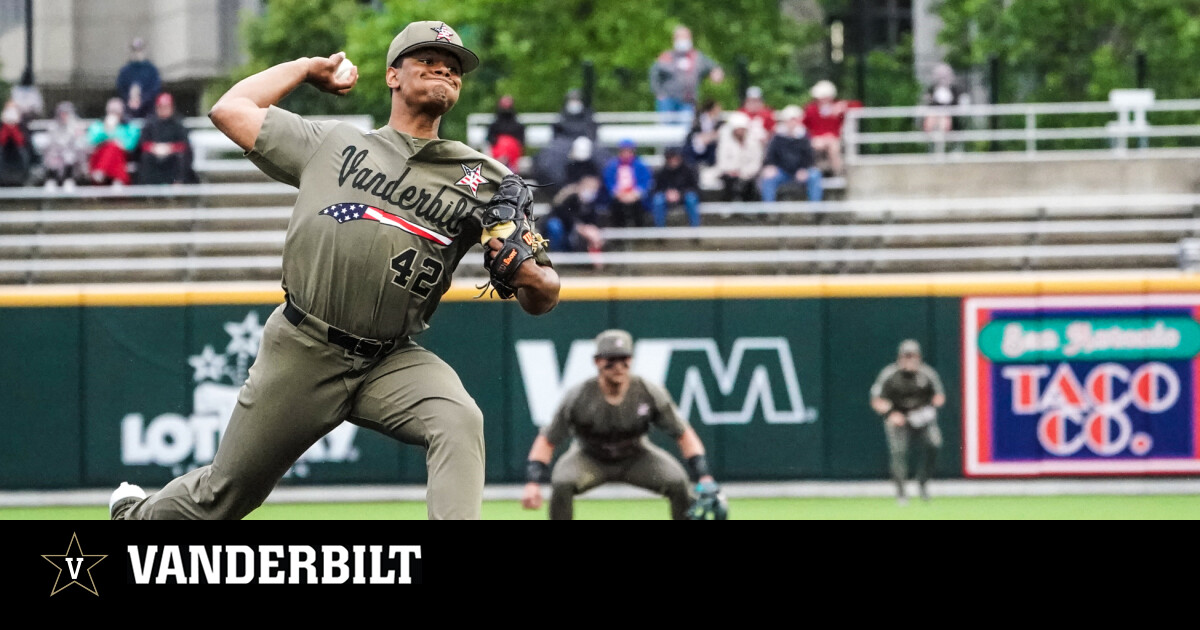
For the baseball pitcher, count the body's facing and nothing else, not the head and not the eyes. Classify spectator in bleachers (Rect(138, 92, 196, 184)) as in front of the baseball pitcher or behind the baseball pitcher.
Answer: behind

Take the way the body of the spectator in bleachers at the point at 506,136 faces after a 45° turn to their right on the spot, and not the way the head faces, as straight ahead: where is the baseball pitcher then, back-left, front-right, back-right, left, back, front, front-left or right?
front-left

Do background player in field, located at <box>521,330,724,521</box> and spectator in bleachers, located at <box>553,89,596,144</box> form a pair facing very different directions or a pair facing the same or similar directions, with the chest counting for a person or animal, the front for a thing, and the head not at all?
same or similar directions

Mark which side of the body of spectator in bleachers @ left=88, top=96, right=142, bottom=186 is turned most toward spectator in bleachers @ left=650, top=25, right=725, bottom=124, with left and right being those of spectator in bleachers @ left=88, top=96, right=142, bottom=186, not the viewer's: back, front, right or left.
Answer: left

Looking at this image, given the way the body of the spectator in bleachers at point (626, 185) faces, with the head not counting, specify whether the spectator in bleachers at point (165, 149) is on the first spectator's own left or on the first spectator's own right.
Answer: on the first spectator's own right

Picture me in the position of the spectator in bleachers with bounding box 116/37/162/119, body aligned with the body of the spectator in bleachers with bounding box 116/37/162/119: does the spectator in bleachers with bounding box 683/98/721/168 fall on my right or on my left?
on my left

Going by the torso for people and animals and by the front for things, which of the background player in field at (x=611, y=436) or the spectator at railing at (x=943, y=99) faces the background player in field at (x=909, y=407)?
the spectator at railing

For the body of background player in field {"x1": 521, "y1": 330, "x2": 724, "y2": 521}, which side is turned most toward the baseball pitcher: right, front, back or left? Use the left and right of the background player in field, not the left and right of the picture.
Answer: front

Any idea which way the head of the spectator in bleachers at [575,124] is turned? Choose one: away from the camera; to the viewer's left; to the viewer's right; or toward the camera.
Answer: toward the camera

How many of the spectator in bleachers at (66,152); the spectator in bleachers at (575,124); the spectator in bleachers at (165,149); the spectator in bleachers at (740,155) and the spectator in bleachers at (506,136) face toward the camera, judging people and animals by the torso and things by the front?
5

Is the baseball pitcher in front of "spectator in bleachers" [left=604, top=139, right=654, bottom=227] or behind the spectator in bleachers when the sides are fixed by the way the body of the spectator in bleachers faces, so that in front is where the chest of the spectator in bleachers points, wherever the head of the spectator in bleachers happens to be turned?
in front

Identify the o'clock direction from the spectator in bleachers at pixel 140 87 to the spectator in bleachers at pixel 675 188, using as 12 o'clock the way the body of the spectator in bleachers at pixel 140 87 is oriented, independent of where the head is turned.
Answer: the spectator in bleachers at pixel 675 188 is roughly at 10 o'clock from the spectator in bleachers at pixel 140 87.

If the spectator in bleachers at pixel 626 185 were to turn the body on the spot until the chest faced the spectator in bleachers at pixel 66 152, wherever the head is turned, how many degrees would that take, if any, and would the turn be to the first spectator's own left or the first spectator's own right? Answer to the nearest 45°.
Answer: approximately 90° to the first spectator's own right

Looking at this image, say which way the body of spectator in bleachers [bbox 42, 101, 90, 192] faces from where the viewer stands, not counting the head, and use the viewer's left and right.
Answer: facing the viewer

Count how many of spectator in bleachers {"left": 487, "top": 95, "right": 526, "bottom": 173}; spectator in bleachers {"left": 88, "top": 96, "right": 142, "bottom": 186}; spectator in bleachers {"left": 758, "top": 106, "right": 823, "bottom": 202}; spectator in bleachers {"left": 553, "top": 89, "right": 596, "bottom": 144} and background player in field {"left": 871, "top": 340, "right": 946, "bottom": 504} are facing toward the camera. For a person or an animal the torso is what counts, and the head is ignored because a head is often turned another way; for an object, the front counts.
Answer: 5

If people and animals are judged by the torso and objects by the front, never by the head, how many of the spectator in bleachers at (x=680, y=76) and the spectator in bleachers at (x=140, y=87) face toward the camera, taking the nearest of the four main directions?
2

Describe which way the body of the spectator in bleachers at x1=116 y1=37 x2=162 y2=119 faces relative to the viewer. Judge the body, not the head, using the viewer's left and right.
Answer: facing the viewer

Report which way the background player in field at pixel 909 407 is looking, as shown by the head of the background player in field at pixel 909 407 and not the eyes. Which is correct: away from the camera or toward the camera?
toward the camera

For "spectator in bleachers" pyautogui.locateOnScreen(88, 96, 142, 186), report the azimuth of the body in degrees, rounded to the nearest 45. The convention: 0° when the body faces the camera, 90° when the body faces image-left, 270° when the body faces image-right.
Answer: approximately 0°

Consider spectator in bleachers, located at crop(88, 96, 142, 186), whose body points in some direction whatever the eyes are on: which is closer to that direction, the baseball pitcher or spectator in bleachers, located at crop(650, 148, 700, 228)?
the baseball pitcher

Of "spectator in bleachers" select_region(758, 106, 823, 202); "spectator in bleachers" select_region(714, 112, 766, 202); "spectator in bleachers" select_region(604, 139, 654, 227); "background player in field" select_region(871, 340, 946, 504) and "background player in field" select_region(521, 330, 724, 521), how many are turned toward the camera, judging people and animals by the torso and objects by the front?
5

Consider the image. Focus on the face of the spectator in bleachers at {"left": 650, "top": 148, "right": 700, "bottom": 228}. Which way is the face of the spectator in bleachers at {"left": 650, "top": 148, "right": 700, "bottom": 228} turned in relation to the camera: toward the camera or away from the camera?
toward the camera
